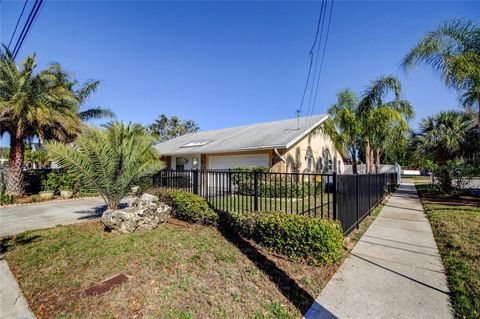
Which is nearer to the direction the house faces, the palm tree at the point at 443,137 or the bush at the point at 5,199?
the bush

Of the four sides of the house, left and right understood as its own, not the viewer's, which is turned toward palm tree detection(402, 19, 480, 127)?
left

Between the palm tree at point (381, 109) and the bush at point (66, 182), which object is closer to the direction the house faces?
the bush

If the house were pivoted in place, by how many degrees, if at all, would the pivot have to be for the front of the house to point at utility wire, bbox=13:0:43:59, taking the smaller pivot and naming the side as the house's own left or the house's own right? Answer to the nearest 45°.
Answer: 0° — it already faces it

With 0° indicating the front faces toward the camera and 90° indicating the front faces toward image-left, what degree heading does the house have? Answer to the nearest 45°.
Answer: approximately 45°

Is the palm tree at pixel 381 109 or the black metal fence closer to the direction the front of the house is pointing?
the black metal fence

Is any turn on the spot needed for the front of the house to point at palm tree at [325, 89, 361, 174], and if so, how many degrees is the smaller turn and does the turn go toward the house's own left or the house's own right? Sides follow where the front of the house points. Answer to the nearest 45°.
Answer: approximately 135° to the house's own left

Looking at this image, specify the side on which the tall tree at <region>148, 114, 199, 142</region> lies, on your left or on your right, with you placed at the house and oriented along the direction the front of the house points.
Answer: on your right

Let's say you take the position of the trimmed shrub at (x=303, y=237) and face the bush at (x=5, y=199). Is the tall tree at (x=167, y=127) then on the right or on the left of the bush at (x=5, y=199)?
right
